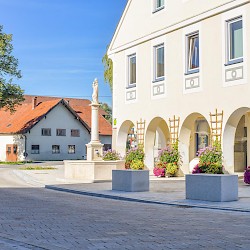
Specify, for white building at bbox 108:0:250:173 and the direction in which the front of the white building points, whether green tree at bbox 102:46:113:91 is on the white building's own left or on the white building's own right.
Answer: on the white building's own right

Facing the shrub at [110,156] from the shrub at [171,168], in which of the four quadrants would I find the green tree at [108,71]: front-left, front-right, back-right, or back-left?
front-right

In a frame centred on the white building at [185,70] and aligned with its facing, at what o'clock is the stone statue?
The stone statue is roughly at 2 o'clock from the white building.

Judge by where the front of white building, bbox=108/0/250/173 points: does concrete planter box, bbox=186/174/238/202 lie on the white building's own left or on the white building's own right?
on the white building's own left

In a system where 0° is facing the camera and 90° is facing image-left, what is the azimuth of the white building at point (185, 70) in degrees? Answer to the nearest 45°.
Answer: approximately 45°
